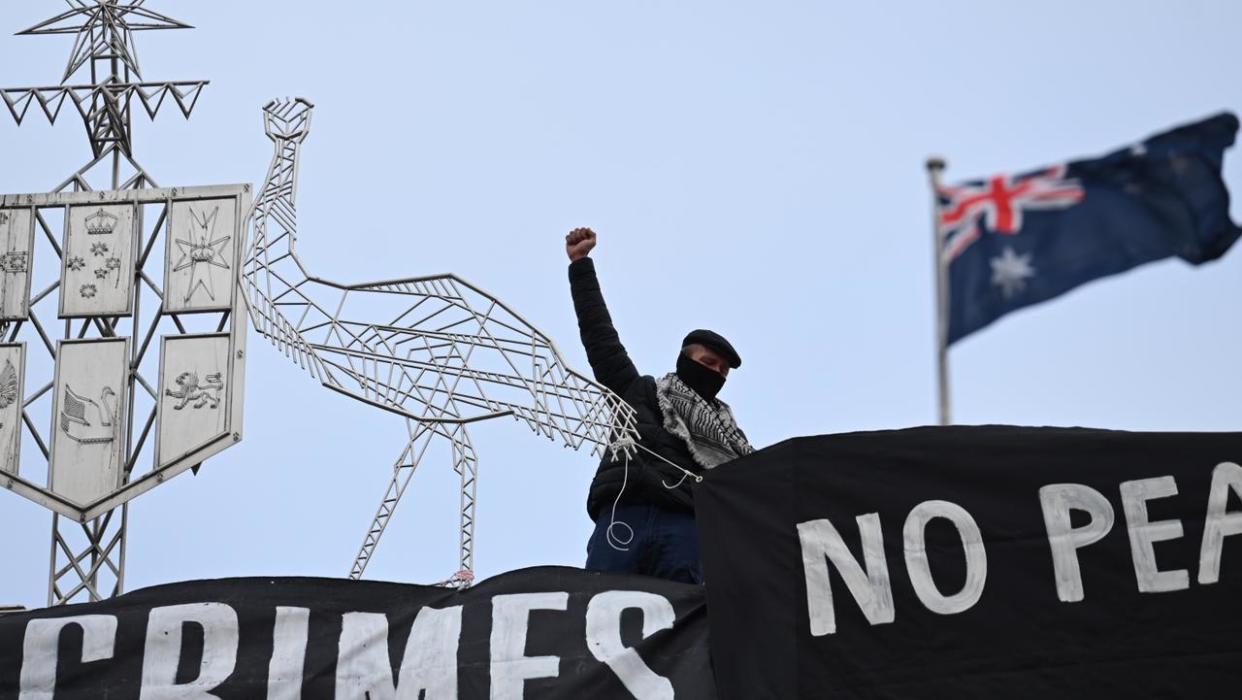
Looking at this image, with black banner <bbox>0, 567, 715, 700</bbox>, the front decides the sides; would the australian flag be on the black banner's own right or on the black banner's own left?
on the black banner's own left

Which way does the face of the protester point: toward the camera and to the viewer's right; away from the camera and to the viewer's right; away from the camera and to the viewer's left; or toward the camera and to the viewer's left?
toward the camera and to the viewer's right

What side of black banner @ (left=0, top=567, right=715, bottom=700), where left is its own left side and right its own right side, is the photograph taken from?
front

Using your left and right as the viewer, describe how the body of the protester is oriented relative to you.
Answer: facing the viewer and to the right of the viewer

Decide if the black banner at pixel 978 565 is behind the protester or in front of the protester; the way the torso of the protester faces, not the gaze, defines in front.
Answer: in front

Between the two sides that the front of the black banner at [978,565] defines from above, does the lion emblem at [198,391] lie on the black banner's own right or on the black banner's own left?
on the black banner's own right
